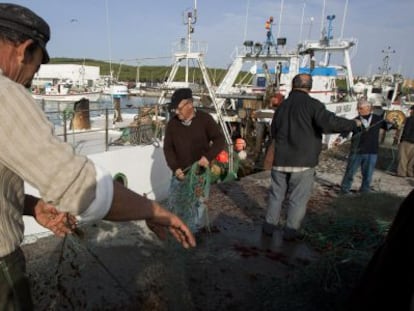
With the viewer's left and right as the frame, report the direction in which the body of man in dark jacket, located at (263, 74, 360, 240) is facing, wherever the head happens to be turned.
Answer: facing away from the viewer

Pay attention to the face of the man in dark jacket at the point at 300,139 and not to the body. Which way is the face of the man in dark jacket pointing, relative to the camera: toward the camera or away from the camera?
away from the camera

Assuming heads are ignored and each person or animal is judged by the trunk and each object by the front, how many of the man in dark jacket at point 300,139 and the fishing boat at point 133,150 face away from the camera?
1

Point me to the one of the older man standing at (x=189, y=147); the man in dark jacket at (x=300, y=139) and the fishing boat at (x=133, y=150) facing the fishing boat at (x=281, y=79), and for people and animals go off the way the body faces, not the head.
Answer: the man in dark jacket

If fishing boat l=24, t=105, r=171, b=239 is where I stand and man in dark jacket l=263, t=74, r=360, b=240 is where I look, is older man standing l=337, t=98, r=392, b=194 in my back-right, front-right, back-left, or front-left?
front-left

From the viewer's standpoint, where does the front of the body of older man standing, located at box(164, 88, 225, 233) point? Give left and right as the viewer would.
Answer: facing the viewer and to the left of the viewer

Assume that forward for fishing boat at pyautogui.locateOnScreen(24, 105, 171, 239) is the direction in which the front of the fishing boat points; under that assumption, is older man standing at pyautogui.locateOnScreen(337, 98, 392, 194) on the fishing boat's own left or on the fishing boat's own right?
on the fishing boat's own left

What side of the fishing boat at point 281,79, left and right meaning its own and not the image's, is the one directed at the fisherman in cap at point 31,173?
back

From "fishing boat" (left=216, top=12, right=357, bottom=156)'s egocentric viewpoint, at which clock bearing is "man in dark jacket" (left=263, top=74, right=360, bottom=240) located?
The man in dark jacket is roughly at 6 o'clock from the fishing boat.

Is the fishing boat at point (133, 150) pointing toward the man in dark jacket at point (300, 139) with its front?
no

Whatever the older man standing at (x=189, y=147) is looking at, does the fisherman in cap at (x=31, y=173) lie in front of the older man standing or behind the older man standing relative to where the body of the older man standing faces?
in front

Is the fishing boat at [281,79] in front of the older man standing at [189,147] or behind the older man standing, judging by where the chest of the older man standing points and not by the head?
behind

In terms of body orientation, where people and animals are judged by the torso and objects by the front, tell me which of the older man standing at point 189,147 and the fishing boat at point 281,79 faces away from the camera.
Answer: the fishing boat

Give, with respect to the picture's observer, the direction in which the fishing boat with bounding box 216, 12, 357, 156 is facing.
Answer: facing away from the viewer

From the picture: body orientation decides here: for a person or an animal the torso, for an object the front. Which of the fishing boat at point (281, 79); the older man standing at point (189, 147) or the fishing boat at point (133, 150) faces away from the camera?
the fishing boat at point (281, 79)

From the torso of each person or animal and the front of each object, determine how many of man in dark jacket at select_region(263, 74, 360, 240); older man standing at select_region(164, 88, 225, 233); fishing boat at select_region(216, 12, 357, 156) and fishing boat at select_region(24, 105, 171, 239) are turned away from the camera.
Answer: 2
